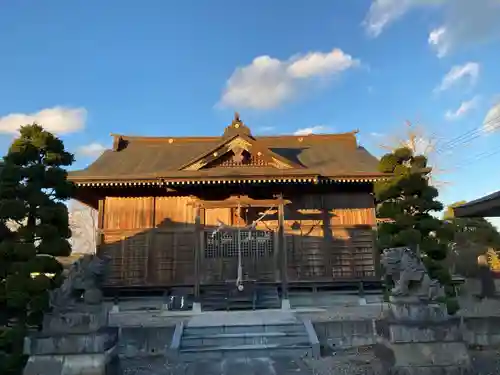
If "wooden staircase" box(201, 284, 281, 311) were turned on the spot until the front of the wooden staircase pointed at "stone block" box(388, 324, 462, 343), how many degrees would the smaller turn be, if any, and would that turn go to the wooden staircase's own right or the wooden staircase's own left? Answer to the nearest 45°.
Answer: approximately 45° to the wooden staircase's own left

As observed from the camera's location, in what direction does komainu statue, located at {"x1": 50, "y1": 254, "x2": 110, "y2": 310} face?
facing to the right of the viewer

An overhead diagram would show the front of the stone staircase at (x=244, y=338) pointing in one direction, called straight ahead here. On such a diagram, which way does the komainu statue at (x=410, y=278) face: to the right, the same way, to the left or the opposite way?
to the right

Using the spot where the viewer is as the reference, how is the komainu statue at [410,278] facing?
facing to the left of the viewer
